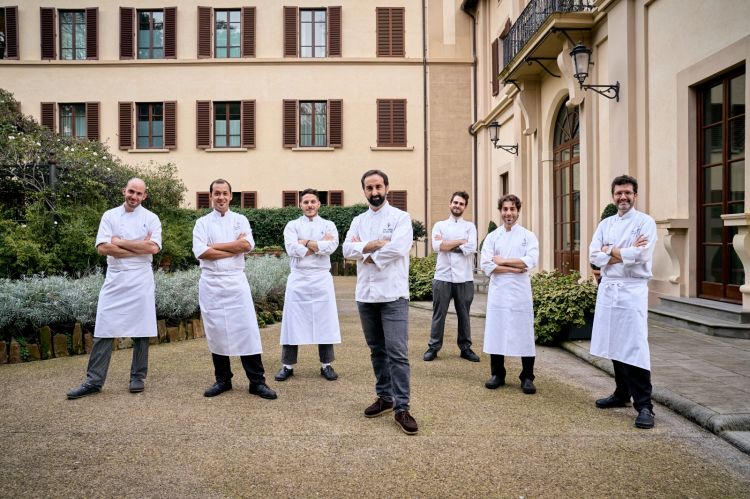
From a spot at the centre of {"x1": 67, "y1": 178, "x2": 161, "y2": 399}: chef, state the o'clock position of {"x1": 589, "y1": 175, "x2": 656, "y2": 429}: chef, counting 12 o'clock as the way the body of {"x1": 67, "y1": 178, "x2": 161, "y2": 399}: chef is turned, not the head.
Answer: {"x1": 589, "y1": 175, "x2": 656, "y2": 429}: chef is roughly at 10 o'clock from {"x1": 67, "y1": 178, "x2": 161, "y2": 399}: chef.

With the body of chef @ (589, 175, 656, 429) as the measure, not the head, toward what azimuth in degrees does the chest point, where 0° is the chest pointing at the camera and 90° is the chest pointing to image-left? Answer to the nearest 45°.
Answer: approximately 45°

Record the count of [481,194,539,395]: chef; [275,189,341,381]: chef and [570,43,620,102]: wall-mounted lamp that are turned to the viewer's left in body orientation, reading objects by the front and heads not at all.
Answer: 1

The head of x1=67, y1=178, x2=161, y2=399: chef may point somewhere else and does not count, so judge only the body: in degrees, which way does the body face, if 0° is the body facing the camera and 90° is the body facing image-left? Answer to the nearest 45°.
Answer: approximately 0°

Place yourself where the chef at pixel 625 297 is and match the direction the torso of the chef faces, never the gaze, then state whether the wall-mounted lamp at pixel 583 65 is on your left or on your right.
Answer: on your right

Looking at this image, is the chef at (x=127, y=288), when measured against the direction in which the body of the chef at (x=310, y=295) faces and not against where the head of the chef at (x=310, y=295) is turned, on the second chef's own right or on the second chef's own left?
on the second chef's own right

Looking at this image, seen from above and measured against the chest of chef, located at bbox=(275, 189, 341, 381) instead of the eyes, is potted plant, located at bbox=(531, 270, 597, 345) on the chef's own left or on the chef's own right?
on the chef's own left

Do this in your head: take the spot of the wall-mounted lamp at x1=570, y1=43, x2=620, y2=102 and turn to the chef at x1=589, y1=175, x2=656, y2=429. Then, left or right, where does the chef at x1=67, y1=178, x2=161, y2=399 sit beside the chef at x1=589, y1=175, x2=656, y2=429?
right

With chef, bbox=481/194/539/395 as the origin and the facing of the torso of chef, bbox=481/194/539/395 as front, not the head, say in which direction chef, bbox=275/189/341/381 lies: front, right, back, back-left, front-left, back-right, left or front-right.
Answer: right

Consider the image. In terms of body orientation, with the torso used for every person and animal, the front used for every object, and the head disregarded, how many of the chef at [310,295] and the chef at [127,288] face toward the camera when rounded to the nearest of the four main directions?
2
